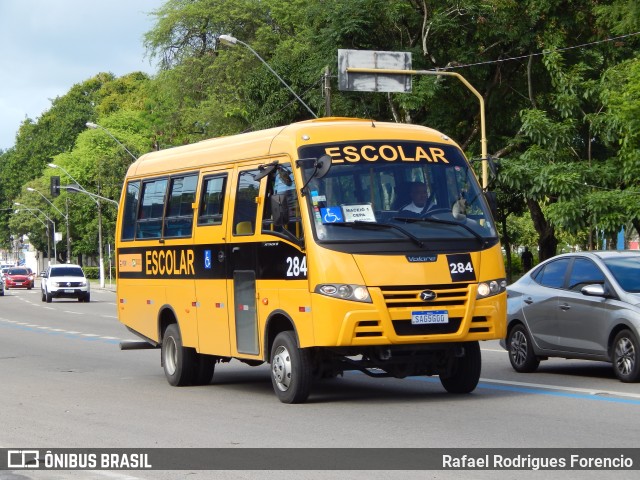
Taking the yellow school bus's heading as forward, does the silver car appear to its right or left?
on its left

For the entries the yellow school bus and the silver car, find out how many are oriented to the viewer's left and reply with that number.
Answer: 0

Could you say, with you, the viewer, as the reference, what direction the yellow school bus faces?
facing the viewer and to the right of the viewer
